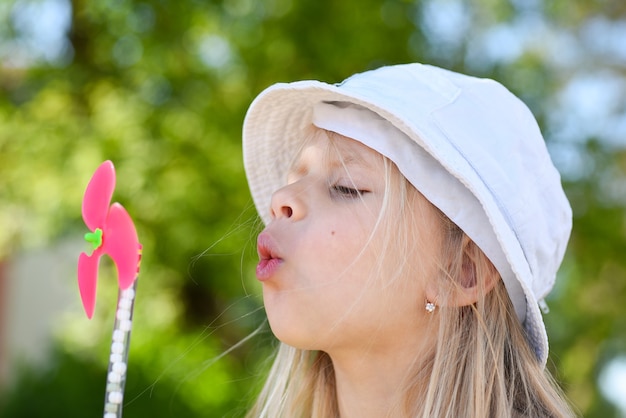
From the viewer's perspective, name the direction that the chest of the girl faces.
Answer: to the viewer's left

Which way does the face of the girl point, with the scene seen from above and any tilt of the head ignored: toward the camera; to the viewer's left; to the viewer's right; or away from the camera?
to the viewer's left

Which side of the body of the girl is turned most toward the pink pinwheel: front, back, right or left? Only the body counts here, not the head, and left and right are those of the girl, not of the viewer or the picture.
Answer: front
